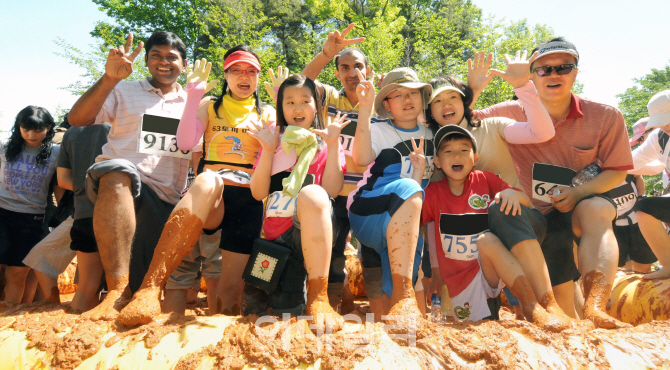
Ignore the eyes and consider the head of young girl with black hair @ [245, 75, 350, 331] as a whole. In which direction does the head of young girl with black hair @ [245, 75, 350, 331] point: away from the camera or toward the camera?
toward the camera

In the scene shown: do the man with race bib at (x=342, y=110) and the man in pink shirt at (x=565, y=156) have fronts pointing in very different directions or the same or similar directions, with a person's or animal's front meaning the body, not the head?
same or similar directions

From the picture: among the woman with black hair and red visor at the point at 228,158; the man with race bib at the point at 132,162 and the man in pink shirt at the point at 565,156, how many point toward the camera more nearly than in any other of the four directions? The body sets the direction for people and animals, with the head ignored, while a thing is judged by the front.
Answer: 3

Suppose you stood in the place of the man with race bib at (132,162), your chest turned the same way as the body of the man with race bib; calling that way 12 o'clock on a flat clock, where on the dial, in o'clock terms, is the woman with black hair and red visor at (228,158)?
The woman with black hair and red visor is roughly at 10 o'clock from the man with race bib.

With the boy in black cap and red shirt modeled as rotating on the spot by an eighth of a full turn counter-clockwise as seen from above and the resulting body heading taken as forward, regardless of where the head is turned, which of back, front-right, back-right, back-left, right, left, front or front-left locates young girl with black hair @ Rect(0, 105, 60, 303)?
back-right

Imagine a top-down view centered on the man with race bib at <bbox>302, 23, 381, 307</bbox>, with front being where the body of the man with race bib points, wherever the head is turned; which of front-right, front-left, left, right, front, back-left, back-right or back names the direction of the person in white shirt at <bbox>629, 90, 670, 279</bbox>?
left

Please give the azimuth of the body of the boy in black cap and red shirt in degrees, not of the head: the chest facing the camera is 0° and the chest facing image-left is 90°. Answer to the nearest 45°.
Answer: approximately 0°

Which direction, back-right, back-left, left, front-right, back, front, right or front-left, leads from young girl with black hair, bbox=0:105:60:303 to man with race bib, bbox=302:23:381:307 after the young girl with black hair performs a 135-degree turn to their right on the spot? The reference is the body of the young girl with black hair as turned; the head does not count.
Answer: back

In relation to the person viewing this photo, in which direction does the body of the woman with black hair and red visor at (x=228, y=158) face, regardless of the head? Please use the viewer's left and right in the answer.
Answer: facing the viewer

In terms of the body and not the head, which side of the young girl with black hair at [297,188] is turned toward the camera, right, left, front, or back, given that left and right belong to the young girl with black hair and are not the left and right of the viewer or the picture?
front

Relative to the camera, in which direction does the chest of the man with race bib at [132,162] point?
toward the camera
